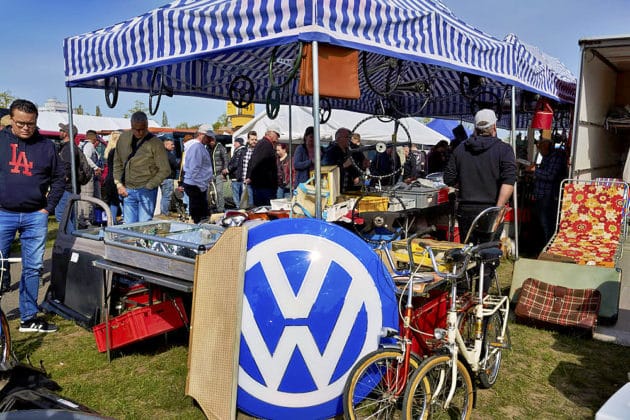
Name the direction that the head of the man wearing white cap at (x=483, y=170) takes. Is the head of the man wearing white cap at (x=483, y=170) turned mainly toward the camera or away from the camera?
away from the camera

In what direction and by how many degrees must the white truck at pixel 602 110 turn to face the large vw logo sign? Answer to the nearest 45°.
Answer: approximately 180°

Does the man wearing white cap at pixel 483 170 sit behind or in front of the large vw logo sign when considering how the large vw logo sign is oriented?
behind

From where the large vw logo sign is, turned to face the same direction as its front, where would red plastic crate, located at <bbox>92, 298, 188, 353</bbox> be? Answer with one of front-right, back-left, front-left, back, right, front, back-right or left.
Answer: back-right

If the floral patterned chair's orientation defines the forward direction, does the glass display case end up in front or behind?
in front

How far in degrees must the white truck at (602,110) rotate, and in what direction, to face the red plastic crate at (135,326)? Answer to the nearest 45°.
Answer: approximately 135° to its left

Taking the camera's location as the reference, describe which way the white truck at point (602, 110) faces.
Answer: facing away from the viewer

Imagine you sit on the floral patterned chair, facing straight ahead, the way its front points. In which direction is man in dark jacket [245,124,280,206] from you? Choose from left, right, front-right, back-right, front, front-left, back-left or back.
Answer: right
